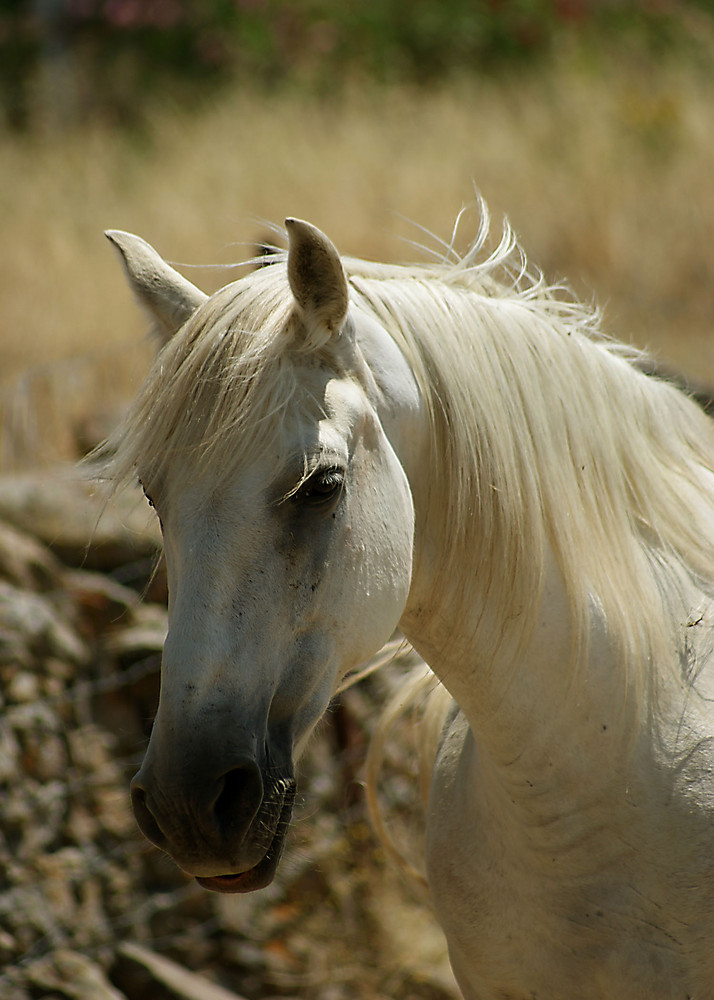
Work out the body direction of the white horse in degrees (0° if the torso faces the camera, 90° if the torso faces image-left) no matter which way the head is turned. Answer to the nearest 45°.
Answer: approximately 45°
